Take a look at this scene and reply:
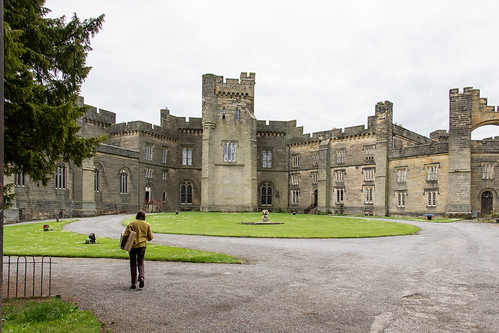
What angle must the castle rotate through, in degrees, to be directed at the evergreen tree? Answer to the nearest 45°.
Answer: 0° — it already faces it

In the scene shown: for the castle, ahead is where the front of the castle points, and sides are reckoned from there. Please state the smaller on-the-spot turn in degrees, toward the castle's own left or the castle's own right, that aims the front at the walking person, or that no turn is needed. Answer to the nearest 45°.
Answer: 0° — it already faces them

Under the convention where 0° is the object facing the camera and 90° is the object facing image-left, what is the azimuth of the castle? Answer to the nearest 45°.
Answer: approximately 0°

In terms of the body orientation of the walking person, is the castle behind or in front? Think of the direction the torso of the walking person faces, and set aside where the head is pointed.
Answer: in front

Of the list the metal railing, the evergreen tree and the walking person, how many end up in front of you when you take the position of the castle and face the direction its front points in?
3

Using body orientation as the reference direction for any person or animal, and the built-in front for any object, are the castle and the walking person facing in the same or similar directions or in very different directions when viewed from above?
very different directions

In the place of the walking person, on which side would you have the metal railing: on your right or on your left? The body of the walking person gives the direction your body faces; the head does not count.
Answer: on your left

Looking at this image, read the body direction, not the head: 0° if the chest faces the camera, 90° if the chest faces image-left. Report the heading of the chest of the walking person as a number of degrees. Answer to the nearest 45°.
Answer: approximately 180°

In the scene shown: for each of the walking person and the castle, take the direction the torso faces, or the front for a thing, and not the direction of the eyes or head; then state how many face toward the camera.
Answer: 1
